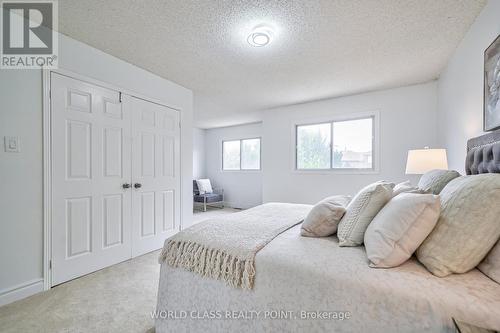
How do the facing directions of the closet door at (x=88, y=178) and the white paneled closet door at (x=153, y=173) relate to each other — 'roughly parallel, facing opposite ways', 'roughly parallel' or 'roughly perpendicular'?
roughly parallel

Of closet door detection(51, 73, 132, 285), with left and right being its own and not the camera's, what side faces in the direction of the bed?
front

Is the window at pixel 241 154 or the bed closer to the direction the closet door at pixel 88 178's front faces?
the bed

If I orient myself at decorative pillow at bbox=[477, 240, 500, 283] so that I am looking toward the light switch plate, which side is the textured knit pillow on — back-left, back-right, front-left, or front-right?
front-right

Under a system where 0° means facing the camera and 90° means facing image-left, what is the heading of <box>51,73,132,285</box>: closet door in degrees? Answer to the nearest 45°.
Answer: approximately 315°

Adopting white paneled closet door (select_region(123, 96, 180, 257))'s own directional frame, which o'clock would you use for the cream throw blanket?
The cream throw blanket is roughly at 1 o'clock from the white paneled closet door.

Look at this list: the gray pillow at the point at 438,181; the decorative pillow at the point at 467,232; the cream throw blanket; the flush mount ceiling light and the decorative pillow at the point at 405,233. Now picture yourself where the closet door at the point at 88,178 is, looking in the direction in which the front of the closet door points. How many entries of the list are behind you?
0

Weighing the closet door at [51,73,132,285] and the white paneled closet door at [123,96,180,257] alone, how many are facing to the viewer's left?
0

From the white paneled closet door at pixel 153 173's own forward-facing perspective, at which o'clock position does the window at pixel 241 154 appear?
The window is roughly at 9 o'clock from the white paneled closet door.

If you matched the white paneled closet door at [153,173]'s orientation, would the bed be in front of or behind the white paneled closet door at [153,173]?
in front

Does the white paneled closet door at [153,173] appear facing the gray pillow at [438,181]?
yes

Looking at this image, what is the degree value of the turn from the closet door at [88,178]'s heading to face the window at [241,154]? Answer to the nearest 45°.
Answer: approximately 90° to its left

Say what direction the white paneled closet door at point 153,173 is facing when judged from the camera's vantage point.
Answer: facing the viewer and to the right of the viewer
